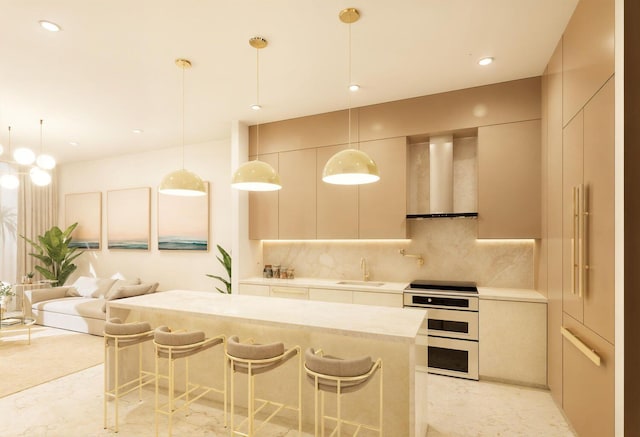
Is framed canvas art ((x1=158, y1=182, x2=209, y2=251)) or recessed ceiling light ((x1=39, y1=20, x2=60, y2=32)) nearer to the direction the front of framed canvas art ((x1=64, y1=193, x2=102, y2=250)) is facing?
the recessed ceiling light

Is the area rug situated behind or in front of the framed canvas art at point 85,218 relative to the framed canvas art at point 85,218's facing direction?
in front

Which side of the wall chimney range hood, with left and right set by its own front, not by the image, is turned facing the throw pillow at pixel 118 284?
right

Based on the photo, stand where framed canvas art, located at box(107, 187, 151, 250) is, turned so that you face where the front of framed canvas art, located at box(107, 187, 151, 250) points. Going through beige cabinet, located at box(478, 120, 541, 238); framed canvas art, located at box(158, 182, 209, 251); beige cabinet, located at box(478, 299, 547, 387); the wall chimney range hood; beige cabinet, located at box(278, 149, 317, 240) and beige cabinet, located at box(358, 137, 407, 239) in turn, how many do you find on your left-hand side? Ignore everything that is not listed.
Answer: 6

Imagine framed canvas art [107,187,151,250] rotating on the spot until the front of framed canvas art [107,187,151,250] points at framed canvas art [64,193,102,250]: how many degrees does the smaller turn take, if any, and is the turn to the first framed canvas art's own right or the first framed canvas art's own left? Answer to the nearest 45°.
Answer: approximately 90° to the first framed canvas art's own right

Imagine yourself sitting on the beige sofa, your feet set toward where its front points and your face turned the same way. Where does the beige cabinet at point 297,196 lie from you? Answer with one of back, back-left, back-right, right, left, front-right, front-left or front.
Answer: left

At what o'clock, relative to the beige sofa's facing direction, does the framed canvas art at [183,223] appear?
The framed canvas art is roughly at 8 o'clock from the beige sofa.

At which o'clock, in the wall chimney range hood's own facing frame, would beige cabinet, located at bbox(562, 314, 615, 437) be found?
The beige cabinet is roughly at 11 o'clock from the wall chimney range hood.

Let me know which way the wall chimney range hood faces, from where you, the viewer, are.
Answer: facing the viewer

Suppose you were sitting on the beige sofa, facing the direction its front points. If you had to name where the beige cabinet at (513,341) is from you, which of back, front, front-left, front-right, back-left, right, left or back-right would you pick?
left

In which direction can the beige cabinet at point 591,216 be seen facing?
to the viewer's left

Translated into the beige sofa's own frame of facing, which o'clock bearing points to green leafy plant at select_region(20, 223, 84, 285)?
The green leafy plant is roughly at 4 o'clock from the beige sofa.

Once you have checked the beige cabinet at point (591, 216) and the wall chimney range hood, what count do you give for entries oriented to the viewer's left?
1

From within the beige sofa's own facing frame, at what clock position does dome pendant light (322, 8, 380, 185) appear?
The dome pendant light is roughly at 10 o'clock from the beige sofa.

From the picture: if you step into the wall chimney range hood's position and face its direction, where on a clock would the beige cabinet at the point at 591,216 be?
The beige cabinet is roughly at 11 o'clock from the wall chimney range hood.

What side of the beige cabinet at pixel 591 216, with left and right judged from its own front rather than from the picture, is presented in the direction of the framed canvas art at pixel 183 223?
front
